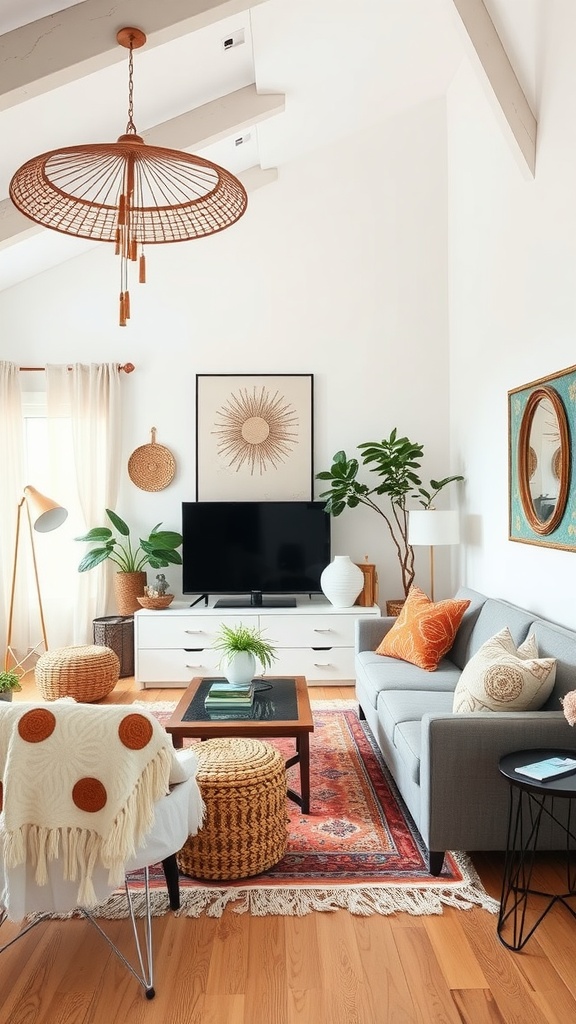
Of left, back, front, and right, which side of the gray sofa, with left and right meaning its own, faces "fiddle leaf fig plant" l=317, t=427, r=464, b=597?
right

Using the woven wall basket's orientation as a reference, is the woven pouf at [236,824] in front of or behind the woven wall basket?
in front

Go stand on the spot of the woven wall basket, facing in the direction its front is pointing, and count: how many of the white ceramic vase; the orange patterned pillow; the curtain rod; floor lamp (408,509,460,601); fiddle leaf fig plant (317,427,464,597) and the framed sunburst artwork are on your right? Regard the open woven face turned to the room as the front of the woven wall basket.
1

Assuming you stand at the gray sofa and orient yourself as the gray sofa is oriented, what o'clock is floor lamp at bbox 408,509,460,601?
The floor lamp is roughly at 3 o'clock from the gray sofa.

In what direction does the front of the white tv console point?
toward the camera

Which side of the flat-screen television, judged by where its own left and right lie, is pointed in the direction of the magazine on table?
front

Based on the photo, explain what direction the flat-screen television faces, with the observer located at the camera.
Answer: facing the viewer

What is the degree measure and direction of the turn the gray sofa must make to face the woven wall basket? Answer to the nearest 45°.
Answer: approximately 45° to its right

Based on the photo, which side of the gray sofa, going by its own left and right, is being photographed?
left

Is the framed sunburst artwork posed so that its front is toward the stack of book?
yes

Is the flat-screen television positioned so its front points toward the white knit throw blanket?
yes

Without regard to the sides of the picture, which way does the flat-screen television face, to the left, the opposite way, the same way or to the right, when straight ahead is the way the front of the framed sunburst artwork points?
the same way

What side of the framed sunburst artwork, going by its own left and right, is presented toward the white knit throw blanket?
front

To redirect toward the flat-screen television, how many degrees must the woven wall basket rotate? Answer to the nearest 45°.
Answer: approximately 45° to its left

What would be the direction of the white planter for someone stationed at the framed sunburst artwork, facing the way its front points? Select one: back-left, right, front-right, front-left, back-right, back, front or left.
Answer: front

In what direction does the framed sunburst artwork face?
toward the camera

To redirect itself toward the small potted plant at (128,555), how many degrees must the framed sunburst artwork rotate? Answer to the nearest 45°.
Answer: approximately 90° to its right

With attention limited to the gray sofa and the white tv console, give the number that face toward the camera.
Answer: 1

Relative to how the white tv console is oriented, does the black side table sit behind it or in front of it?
in front

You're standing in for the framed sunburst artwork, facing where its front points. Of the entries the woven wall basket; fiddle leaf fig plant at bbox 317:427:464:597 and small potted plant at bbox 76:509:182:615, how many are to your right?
2
